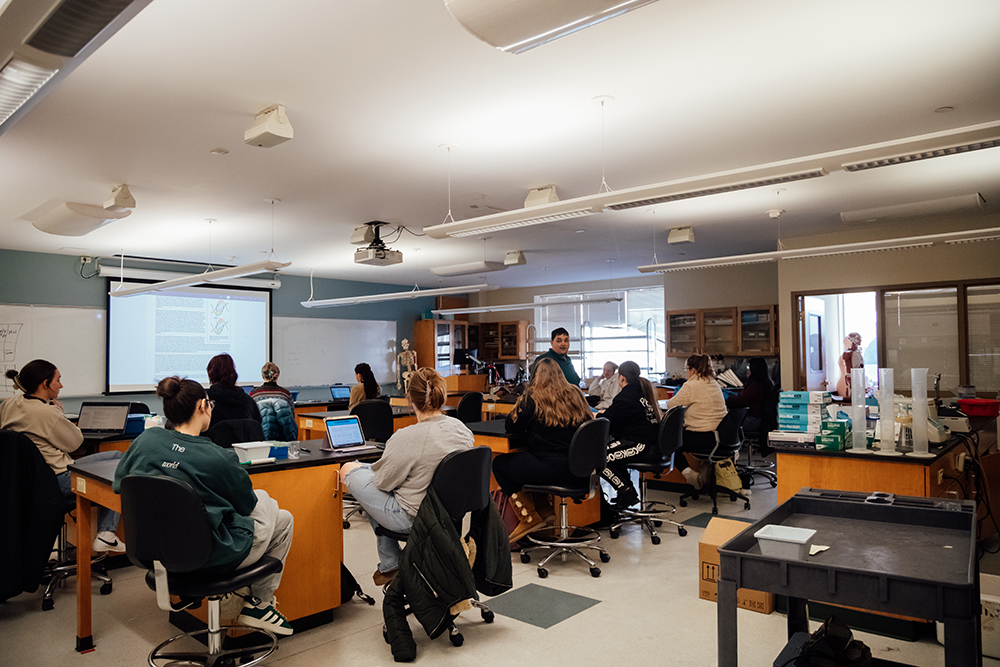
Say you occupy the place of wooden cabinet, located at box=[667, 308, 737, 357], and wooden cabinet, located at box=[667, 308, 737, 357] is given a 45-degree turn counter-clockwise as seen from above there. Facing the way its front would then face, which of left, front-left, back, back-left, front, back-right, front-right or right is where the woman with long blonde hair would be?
front-right

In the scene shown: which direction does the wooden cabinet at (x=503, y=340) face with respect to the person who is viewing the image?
facing the viewer

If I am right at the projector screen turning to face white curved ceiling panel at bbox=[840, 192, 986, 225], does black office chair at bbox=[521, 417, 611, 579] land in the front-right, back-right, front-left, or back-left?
front-right

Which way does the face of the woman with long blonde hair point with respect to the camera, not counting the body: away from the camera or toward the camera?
away from the camera

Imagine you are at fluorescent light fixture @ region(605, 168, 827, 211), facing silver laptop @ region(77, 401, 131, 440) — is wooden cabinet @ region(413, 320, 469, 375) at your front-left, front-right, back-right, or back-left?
front-right

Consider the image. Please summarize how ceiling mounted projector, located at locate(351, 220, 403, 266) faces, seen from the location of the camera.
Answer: facing away from the viewer and to the left of the viewer

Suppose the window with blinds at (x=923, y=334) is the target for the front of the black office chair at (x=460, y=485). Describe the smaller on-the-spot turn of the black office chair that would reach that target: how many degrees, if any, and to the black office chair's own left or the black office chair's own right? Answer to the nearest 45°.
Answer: approximately 90° to the black office chair's own right

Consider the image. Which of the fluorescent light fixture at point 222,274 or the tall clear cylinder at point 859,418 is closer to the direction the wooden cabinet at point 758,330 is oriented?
the tall clear cylinder

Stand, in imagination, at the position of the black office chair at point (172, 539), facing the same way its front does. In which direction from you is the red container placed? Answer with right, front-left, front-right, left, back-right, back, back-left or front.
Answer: front-right

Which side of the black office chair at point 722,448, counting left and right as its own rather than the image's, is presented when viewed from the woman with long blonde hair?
left

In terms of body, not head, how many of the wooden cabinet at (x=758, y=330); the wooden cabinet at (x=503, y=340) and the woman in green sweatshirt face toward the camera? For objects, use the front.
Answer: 2

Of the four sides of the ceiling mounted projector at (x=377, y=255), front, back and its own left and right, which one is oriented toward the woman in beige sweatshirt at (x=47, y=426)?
left

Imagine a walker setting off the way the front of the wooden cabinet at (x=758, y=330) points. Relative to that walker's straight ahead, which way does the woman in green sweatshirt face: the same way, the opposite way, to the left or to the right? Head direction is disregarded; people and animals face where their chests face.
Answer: the opposite way

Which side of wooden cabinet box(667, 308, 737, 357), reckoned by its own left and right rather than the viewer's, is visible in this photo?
front

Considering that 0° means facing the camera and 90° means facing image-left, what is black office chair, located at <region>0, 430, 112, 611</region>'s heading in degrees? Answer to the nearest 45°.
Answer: approximately 225°

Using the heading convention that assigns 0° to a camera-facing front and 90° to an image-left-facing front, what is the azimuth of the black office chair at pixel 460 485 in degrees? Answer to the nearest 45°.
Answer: approximately 135°

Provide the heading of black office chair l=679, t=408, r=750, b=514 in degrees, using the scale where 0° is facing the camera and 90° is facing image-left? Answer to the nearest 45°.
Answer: approximately 135°
